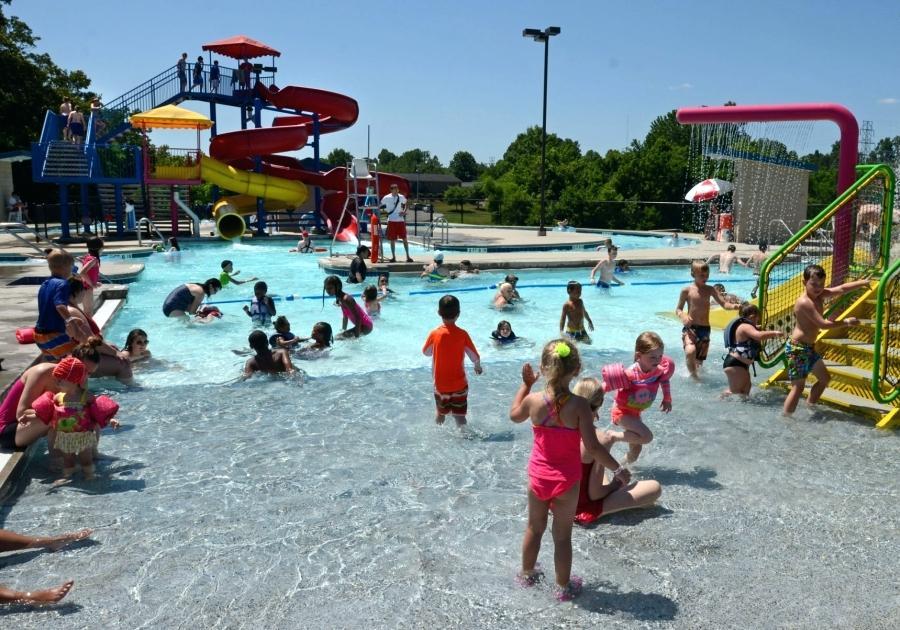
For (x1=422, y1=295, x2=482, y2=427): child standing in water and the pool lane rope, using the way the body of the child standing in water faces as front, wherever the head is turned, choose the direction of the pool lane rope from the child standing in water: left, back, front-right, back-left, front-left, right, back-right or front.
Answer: front

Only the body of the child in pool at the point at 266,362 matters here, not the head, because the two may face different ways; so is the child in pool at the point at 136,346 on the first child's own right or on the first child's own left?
on the first child's own left

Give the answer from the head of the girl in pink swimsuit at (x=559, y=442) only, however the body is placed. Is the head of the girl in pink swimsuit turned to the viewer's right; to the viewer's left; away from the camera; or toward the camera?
away from the camera

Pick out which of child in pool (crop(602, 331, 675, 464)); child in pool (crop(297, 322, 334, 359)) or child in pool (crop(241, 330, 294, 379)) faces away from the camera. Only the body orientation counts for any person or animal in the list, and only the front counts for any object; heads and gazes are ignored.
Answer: child in pool (crop(241, 330, 294, 379))

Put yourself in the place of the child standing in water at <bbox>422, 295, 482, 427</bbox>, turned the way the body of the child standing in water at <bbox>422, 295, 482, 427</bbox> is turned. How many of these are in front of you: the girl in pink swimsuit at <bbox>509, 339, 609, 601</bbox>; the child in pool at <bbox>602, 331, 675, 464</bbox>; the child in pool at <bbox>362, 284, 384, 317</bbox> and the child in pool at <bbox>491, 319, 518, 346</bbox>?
2

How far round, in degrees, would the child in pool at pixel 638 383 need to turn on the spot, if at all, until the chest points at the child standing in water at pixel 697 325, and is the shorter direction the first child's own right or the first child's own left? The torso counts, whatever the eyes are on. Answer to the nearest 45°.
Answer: approximately 135° to the first child's own left

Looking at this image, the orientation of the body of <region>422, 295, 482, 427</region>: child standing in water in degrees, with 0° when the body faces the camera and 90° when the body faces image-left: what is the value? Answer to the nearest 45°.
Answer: approximately 180°

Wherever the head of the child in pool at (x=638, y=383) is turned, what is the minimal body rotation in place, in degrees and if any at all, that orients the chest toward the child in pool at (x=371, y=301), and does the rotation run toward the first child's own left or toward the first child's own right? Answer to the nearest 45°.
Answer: approximately 180°

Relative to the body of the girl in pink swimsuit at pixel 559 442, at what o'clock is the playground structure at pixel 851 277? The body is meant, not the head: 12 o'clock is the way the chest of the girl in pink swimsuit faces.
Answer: The playground structure is roughly at 1 o'clock from the girl in pink swimsuit.

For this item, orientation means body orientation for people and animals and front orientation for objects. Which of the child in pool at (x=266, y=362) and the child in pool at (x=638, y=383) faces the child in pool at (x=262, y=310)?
the child in pool at (x=266, y=362)

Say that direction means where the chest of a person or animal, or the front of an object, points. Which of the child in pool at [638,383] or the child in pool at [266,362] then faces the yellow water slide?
the child in pool at [266,362]

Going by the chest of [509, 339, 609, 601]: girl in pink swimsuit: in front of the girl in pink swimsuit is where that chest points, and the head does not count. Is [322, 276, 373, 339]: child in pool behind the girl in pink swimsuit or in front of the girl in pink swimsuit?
in front

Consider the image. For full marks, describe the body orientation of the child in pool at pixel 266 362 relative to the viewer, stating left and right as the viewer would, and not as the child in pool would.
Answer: facing away from the viewer

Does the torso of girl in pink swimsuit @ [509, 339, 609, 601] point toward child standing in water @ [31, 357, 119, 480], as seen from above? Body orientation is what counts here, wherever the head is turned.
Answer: no

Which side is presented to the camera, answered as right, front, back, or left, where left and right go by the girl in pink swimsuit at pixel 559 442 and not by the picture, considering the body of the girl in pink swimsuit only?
back

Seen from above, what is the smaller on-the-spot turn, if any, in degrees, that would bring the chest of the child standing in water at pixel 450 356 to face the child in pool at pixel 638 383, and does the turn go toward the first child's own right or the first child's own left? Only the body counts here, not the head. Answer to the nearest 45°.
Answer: approximately 135° to the first child's own right
